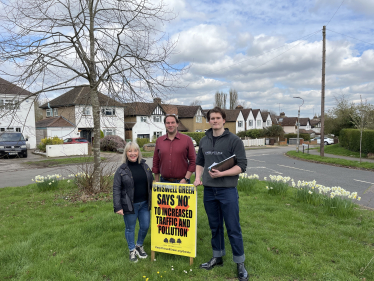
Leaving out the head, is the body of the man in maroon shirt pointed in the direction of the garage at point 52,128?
no

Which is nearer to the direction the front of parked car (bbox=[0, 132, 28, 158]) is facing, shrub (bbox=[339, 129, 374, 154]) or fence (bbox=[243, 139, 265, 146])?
the shrub

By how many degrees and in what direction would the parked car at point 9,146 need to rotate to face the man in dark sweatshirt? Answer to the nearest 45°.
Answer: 0° — it already faces them

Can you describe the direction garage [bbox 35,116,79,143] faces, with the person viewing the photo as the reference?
facing the viewer and to the right of the viewer

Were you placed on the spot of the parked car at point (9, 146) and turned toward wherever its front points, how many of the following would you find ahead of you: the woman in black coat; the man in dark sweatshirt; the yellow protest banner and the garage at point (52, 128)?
3

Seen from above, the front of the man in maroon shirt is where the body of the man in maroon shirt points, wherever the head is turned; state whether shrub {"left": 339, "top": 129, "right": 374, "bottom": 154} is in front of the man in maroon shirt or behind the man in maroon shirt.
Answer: behind

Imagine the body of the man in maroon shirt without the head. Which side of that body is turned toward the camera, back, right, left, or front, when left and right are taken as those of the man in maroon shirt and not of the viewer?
front

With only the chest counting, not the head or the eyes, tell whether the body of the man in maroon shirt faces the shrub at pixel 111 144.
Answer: no

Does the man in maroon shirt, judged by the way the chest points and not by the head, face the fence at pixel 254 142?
no

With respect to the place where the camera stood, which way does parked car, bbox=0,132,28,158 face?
facing the viewer

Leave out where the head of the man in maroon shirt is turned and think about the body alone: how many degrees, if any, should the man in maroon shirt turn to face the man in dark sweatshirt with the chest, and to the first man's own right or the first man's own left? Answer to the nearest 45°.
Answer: approximately 45° to the first man's own left

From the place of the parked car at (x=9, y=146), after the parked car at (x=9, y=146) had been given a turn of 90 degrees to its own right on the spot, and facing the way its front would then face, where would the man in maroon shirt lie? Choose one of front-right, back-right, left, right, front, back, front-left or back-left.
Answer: left

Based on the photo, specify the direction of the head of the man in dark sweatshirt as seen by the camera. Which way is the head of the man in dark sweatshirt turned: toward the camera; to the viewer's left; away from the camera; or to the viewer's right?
toward the camera

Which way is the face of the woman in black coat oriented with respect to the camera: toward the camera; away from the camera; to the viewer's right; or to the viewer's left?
toward the camera

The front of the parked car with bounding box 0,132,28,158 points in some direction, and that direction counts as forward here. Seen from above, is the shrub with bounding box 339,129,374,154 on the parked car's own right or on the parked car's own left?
on the parked car's own left

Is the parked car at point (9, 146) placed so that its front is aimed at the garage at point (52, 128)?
no
